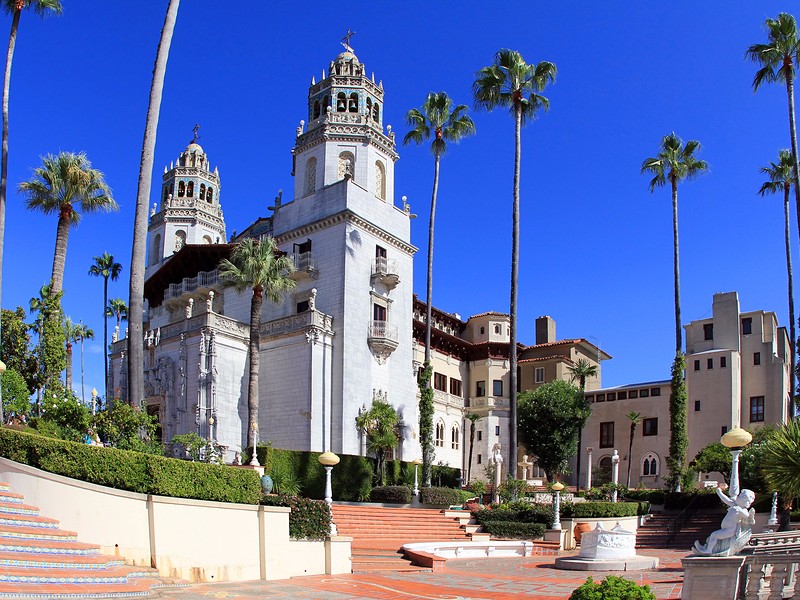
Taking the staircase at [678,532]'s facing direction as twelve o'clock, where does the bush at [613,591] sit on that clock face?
The bush is roughly at 12 o'clock from the staircase.

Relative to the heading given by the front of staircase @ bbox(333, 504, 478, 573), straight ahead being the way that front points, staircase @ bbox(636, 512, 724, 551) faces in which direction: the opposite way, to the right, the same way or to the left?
the same way

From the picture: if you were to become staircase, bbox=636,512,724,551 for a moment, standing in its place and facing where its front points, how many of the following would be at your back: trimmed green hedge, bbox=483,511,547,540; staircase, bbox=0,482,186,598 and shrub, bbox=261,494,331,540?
0

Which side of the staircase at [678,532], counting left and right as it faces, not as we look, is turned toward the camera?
front

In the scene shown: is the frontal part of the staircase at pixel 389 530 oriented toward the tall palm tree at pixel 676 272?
no

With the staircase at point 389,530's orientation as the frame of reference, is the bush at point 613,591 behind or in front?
in front

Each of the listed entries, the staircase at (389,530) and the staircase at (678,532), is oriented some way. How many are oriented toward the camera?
2

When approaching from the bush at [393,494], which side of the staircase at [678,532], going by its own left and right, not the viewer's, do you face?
right

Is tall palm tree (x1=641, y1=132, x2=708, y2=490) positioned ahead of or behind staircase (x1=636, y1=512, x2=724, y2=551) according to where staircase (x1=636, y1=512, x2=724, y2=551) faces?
behind

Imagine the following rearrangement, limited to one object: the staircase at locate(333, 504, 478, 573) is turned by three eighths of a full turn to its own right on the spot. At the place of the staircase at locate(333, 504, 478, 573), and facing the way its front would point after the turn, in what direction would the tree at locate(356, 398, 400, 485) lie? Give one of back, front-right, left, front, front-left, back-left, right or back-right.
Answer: front-right

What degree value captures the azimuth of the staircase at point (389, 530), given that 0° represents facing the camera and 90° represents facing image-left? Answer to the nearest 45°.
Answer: approximately 0°

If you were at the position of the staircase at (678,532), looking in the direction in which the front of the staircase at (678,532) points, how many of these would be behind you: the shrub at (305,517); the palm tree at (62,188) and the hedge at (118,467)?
0

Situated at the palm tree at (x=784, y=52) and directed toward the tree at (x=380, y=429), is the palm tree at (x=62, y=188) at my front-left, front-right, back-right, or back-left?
front-left
